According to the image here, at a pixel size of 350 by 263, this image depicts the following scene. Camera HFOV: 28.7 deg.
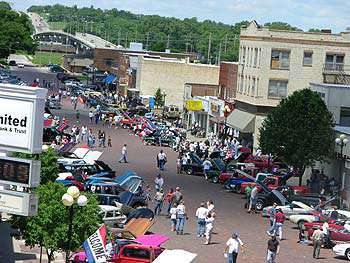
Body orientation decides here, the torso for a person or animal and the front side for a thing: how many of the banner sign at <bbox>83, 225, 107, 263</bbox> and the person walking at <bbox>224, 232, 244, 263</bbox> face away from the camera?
1

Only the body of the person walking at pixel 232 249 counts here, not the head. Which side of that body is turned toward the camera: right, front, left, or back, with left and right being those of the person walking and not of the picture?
back

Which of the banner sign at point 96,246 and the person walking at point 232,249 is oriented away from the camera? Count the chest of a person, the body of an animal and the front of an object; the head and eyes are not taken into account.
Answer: the person walking

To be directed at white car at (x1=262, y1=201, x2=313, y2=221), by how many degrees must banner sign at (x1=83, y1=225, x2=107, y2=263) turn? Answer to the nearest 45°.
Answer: approximately 135° to its left

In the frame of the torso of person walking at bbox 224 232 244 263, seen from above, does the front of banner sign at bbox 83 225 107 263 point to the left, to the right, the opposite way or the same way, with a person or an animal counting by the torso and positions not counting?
the opposite way

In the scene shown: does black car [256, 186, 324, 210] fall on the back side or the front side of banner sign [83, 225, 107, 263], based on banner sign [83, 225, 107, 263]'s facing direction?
on the back side
